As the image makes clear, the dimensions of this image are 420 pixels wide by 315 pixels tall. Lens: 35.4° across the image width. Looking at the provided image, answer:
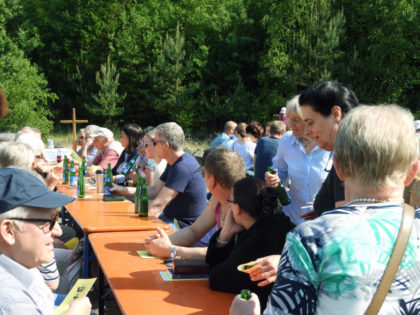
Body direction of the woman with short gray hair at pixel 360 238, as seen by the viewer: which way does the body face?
away from the camera

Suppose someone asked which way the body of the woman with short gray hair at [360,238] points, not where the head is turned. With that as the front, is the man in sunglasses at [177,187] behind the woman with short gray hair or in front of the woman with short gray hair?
in front

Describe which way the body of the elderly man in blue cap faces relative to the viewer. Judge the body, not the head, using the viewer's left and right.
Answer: facing to the right of the viewer

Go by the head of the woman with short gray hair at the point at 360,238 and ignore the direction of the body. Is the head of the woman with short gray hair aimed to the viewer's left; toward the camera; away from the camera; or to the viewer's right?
away from the camera

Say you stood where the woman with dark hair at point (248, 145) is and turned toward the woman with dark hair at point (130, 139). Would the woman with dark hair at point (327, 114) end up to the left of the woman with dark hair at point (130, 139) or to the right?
left

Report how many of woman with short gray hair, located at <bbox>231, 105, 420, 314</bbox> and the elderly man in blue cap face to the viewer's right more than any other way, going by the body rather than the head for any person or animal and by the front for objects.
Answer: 1

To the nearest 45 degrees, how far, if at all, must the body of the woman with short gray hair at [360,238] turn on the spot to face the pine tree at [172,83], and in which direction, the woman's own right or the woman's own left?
0° — they already face it

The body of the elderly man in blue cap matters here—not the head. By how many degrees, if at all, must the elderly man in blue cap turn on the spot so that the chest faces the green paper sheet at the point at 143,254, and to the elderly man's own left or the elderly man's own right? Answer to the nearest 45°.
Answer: approximately 45° to the elderly man's own left

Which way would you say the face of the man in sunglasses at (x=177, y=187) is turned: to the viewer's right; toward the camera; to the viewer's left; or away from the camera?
to the viewer's left

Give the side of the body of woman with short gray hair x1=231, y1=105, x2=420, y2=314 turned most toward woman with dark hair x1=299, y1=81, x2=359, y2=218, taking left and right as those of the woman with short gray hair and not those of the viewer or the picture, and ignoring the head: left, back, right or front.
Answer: front
